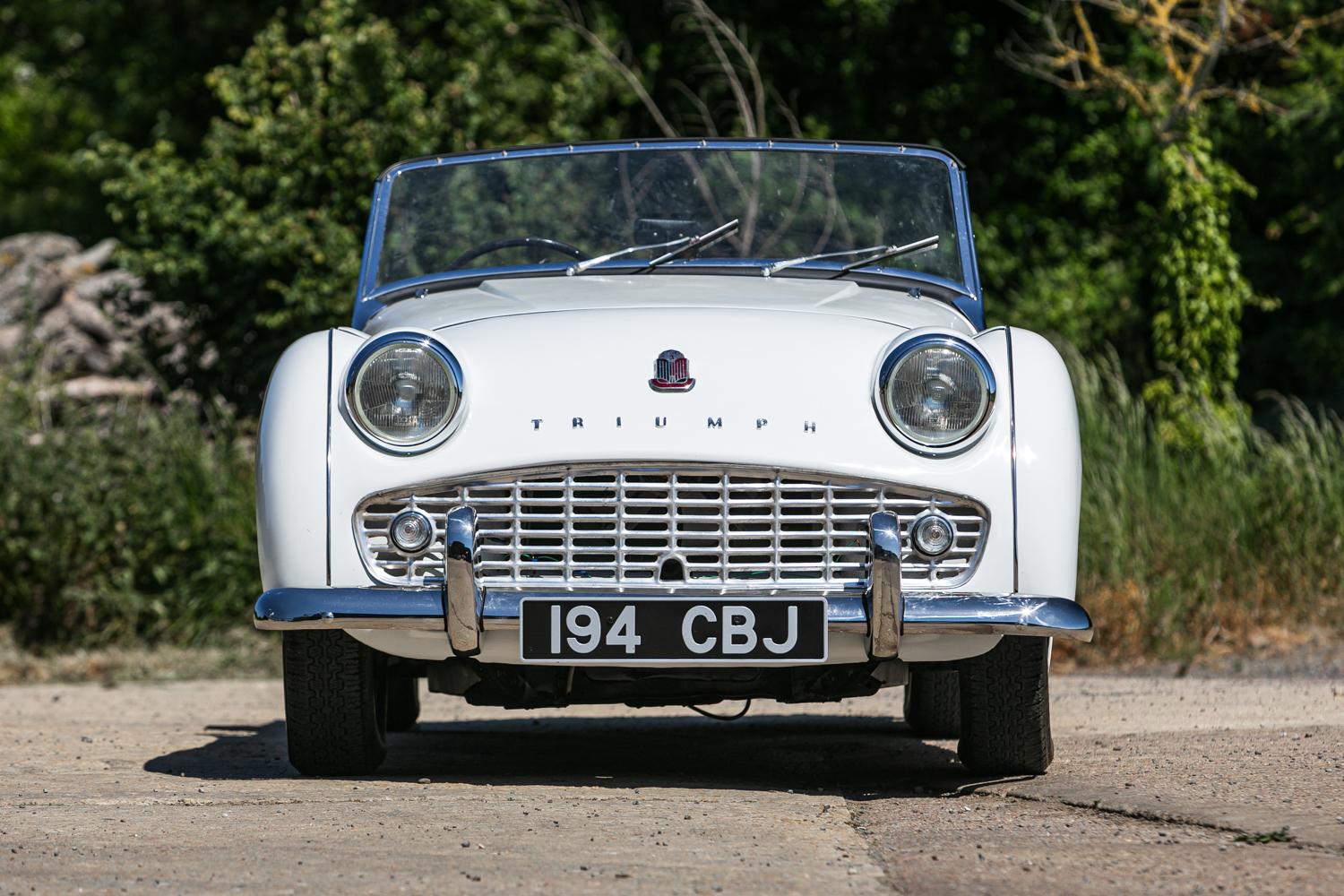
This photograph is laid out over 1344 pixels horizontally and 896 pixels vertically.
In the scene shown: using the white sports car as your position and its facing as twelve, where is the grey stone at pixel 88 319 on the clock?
The grey stone is roughly at 5 o'clock from the white sports car.

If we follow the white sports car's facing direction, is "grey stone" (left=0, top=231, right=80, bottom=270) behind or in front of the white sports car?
behind

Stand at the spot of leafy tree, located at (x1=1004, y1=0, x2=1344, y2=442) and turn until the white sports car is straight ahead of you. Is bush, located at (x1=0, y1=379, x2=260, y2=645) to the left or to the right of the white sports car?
right

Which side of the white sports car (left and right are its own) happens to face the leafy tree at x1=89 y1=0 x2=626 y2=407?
back

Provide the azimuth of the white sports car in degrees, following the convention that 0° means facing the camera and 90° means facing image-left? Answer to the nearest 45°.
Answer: approximately 0°

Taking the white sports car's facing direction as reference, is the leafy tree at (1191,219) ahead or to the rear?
to the rear

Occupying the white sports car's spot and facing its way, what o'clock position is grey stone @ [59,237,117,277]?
The grey stone is roughly at 5 o'clock from the white sports car.
